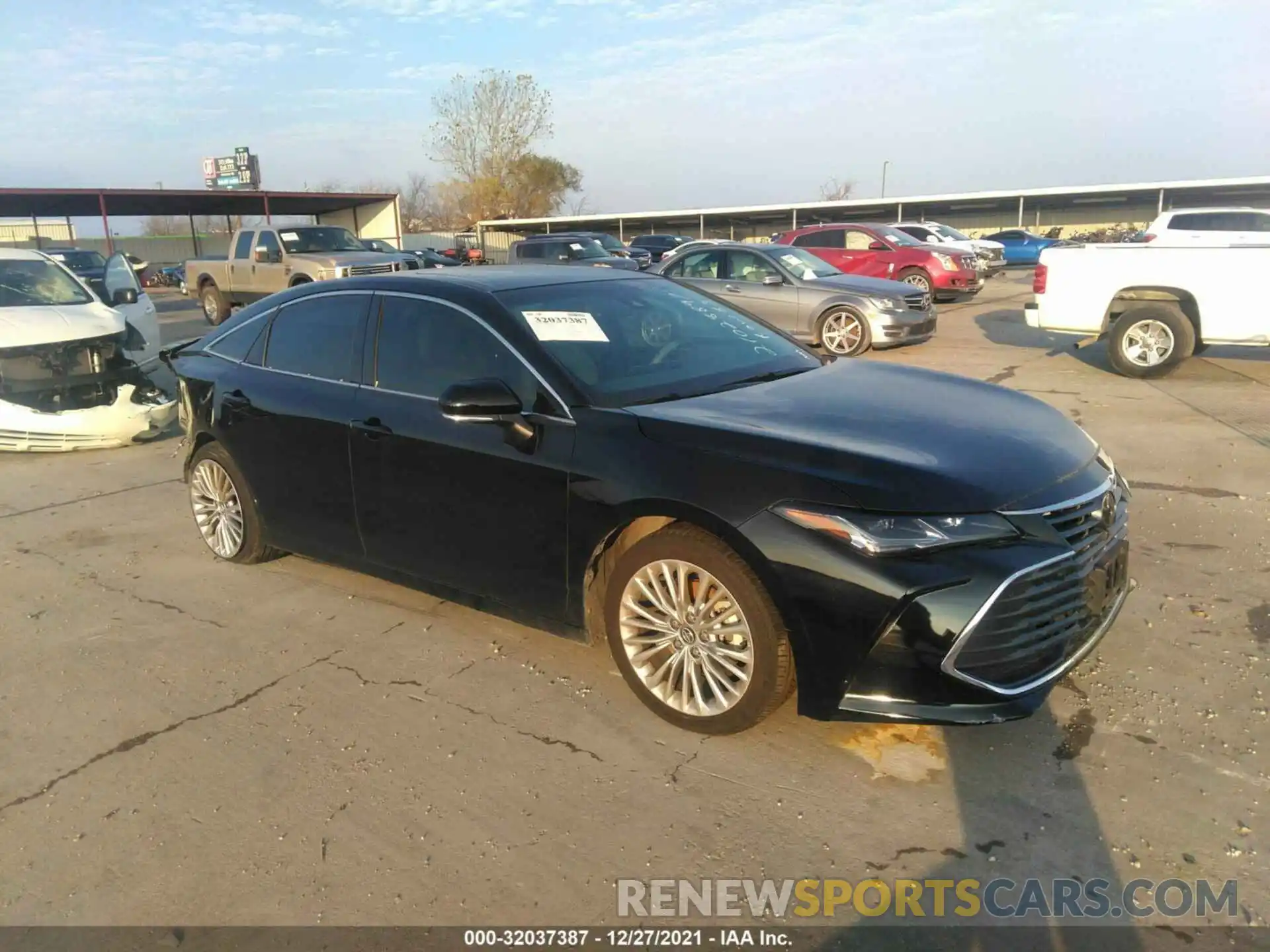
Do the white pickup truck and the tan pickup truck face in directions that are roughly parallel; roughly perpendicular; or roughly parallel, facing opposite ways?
roughly parallel

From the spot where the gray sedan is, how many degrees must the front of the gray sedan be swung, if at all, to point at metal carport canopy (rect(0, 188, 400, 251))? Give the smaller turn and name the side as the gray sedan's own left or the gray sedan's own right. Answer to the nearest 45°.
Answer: approximately 180°

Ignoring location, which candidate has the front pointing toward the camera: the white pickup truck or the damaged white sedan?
the damaged white sedan

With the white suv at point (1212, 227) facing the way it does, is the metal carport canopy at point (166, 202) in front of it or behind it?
behind

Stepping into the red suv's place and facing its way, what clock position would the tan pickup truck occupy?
The tan pickup truck is roughly at 4 o'clock from the red suv.

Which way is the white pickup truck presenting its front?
to the viewer's right

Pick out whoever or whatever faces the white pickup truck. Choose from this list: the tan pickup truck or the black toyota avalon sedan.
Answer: the tan pickup truck

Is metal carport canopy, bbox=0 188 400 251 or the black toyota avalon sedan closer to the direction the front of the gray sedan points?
the black toyota avalon sedan

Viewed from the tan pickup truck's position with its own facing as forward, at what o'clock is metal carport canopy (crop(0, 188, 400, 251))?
The metal carport canopy is roughly at 7 o'clock from the tan pickup truck.

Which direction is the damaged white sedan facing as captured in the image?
toward the camera

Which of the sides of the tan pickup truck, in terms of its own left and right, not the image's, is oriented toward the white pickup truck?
front

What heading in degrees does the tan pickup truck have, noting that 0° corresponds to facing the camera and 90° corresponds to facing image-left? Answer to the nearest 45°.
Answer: approximately 315°

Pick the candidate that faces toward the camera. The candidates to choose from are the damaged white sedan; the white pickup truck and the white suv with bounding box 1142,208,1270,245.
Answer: the damaged white sedan

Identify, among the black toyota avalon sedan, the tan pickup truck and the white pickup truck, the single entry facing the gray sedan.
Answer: the tan pickup truck

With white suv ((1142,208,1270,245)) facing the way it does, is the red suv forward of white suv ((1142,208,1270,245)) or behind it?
behind

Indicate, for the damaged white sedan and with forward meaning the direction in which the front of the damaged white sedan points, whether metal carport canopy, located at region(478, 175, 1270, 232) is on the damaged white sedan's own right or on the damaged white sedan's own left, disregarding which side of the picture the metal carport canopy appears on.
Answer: on the damaged white sedan's own left
